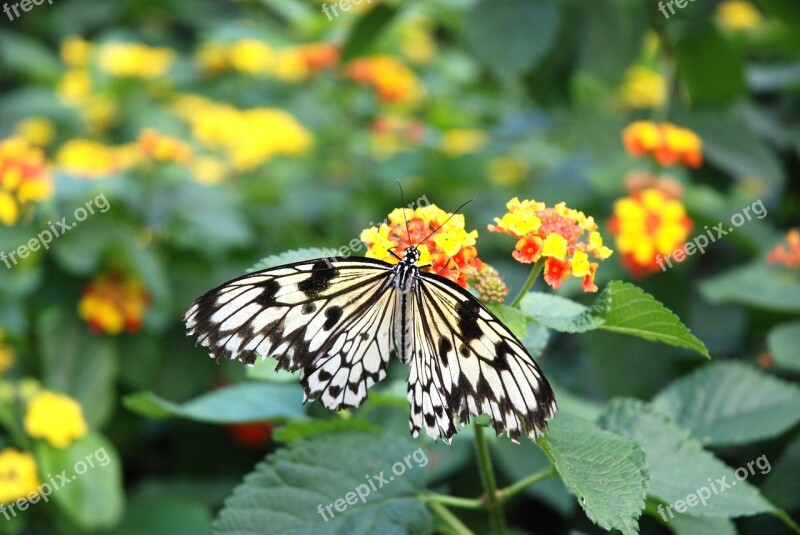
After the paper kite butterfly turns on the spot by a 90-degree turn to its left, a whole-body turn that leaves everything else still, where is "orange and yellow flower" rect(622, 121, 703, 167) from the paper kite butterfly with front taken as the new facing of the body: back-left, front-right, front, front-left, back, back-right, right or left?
back-right

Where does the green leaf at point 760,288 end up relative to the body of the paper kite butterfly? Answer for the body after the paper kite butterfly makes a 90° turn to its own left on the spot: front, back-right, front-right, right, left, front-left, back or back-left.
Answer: back-right

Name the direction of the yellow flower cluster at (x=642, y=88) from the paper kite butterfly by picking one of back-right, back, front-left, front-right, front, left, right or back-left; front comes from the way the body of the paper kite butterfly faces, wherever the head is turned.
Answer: front-right

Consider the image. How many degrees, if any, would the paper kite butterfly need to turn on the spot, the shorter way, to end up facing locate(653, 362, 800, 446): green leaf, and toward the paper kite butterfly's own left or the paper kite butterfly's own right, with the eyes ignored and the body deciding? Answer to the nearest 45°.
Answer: approximately 45° to the paper kite butterfly's own right

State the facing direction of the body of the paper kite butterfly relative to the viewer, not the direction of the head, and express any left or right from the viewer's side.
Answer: facing away from the viewer
